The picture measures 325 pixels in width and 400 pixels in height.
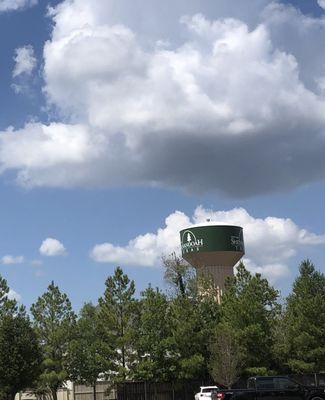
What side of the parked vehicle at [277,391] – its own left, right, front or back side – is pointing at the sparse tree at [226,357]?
left

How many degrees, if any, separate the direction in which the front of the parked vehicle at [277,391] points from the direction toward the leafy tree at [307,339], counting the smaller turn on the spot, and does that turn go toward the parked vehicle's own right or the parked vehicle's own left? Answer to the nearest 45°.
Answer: approximately 90° to the parked vehicle's own left

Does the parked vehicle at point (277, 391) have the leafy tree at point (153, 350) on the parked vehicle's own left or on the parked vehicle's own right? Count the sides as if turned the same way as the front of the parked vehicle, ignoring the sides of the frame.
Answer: on the parked vehicle's own left
